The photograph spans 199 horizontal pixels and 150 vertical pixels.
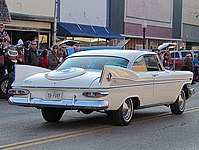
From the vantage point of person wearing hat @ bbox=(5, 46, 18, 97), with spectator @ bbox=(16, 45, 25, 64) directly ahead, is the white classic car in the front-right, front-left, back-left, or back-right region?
back-right

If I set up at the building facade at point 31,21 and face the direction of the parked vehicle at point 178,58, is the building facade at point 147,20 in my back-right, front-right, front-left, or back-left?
front-left

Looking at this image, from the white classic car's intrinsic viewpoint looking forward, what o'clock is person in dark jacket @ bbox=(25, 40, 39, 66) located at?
The person in dark jacket is roughly at 10 o'clock from the white classic car.

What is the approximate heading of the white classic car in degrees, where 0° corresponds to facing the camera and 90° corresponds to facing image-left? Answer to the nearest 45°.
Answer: approximately 225°

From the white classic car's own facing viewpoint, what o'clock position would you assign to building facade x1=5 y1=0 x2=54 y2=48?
The building facade is roughly at 10 o'clock from the white classic car.

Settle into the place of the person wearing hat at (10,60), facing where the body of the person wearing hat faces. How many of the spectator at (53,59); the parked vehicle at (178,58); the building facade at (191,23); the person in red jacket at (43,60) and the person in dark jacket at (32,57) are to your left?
5

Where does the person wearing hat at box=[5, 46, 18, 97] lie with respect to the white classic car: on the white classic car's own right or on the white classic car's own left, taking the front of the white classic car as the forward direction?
on the white classic car's own left

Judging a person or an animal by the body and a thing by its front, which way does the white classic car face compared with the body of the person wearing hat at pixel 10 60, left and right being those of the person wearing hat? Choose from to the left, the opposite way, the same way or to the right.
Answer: to the left

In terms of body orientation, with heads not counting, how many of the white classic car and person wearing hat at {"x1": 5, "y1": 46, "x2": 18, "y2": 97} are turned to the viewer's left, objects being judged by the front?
0

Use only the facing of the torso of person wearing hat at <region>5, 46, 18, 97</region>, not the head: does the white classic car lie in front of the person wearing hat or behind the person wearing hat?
in front

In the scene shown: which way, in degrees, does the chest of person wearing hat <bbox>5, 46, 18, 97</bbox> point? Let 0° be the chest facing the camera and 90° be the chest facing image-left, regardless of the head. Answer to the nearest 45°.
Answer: approximately 315°

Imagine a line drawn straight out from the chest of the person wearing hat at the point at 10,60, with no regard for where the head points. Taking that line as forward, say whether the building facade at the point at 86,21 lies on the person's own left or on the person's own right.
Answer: on the person's own left
